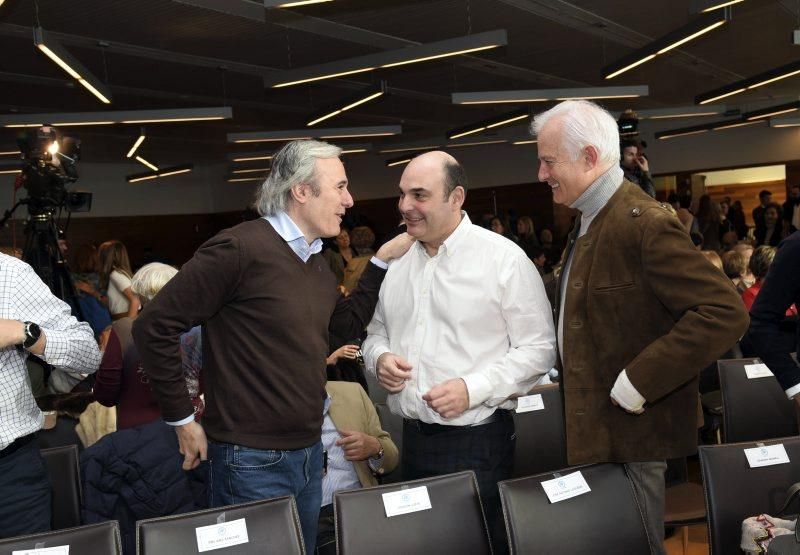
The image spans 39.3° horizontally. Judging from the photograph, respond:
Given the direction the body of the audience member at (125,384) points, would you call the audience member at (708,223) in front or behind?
in front

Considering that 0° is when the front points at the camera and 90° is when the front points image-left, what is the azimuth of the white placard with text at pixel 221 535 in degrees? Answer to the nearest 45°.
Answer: approximately 0°

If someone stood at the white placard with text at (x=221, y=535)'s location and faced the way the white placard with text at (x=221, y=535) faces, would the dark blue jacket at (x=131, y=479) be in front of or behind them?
behind

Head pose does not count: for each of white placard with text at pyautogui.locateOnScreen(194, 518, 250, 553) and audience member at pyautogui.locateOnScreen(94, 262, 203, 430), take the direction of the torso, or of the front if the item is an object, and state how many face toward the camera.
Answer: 1

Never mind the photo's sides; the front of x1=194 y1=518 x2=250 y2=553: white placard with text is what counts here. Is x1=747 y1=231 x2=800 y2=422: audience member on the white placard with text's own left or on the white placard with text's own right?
on the white placard with text's own left

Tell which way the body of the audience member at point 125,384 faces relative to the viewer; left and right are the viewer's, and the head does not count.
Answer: facing away from the viewer and to the right of the viewer

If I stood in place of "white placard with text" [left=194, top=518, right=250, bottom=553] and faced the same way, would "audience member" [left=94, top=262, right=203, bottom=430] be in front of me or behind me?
behind

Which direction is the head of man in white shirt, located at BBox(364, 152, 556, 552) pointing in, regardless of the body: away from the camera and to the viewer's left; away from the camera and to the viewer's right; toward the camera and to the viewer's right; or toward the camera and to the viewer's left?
toward the camera and to the viewer's left

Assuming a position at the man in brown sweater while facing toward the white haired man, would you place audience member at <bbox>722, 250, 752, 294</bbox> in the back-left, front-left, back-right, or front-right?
front-left

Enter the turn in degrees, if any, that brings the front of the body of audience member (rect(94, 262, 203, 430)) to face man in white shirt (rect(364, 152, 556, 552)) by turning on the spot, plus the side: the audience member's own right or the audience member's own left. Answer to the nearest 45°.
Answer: approximately 90° to the audience member's own right
